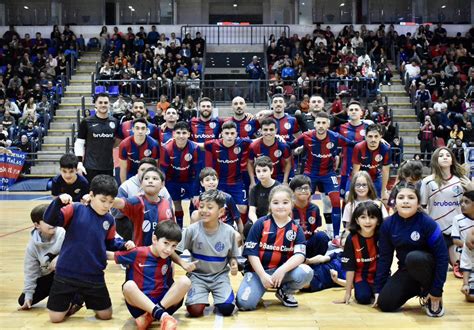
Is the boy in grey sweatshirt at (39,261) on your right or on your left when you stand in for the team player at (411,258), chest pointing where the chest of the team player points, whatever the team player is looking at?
on your right

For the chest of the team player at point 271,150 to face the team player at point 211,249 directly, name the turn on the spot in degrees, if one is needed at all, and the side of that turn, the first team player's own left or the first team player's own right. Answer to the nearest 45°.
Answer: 0° — they already face them

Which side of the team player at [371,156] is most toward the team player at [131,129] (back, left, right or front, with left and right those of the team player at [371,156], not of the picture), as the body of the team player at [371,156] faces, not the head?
right

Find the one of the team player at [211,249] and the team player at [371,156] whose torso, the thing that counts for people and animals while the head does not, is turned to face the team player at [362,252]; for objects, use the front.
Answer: the team player at [371,156]

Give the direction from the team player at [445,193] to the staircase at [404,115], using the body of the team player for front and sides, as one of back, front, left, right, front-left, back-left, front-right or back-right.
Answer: back

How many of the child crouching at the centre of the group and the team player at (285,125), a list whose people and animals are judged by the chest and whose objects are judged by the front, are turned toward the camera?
2
